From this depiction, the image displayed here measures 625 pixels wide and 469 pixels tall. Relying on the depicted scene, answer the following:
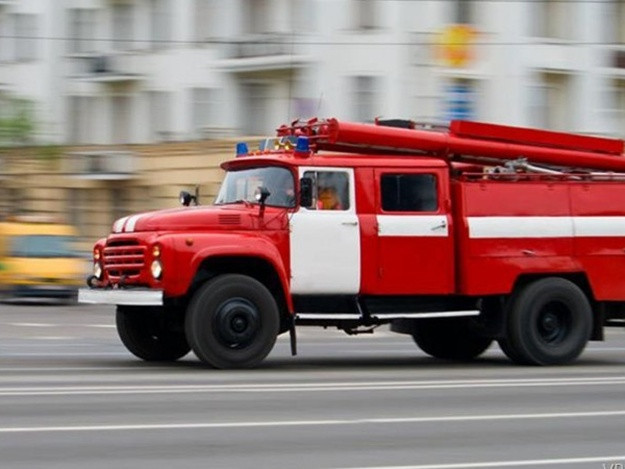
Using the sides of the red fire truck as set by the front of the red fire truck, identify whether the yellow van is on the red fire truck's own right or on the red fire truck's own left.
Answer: on the red fire truck's own right

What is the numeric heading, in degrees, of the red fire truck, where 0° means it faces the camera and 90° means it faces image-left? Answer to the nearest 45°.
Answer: approximately 45°
